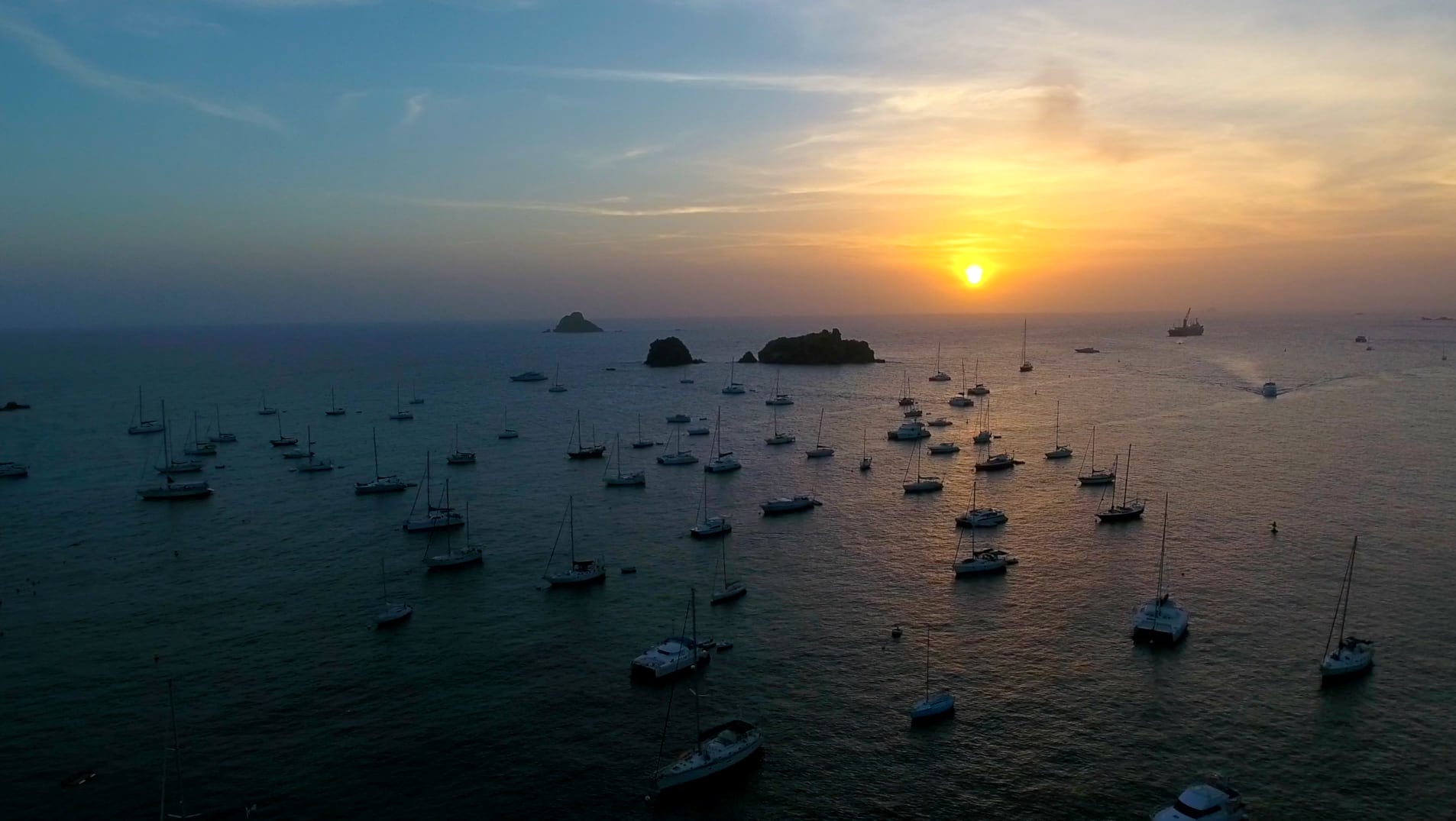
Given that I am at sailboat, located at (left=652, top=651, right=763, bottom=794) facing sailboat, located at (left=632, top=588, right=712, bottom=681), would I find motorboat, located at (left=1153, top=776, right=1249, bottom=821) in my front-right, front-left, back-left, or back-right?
back-right

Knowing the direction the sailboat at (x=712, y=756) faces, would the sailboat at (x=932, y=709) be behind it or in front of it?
behind

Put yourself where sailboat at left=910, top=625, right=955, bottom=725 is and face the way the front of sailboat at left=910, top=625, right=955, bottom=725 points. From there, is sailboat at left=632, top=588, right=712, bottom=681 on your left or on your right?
on your right

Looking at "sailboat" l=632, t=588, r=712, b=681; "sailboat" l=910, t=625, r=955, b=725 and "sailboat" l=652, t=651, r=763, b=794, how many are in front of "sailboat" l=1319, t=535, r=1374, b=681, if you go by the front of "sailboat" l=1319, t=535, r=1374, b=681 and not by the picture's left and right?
3

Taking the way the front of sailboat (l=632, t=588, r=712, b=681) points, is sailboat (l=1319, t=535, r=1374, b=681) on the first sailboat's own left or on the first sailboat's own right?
on the first sailboat's own left

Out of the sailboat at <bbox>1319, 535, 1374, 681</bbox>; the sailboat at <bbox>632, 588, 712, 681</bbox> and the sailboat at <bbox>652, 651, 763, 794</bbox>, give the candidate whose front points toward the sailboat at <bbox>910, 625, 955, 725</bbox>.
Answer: the sailboat at <bbox>1319, 535, 1374, 681</bbox>

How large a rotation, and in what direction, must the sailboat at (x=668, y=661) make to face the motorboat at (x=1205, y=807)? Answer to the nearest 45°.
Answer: approximately 90° to its left

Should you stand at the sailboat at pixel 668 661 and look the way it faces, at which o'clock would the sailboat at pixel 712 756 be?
the sailboat at pixel 712 756 is roughly at 10 o'clock from the sailboat at pixel 668 661.
